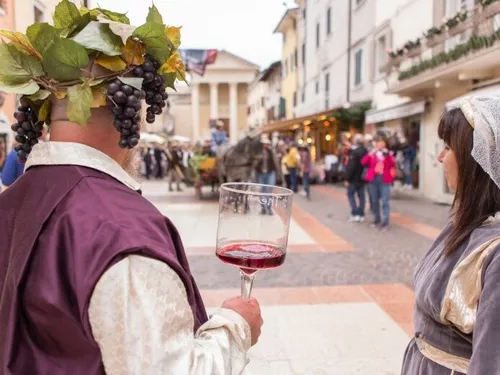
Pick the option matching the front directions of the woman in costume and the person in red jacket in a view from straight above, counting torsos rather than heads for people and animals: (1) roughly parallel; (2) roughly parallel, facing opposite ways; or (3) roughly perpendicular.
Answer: roughly perpendicular

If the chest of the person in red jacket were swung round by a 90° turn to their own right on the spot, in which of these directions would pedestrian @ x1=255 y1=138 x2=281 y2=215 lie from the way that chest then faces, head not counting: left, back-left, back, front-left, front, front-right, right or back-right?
front-right

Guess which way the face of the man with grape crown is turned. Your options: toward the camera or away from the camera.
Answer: away from the camera

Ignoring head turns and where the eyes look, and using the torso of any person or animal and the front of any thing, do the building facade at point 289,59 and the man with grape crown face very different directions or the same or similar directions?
very different directions

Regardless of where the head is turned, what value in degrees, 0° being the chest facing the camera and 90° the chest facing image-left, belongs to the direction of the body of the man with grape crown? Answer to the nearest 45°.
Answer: approximately 225°

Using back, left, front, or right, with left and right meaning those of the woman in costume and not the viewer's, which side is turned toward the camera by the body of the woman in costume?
left

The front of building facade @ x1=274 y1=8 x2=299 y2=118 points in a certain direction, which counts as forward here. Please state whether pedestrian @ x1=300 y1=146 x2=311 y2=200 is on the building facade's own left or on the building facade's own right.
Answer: on the building facade's own left

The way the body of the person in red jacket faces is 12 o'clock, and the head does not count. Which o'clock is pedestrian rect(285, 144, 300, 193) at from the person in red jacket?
The pedestrian is roughly at 5 o'clock from the person in red jacket.

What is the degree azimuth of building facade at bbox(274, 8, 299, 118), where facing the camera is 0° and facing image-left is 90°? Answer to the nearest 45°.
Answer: approximately 45°

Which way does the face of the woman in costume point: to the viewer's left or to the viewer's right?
to the viewer's left
